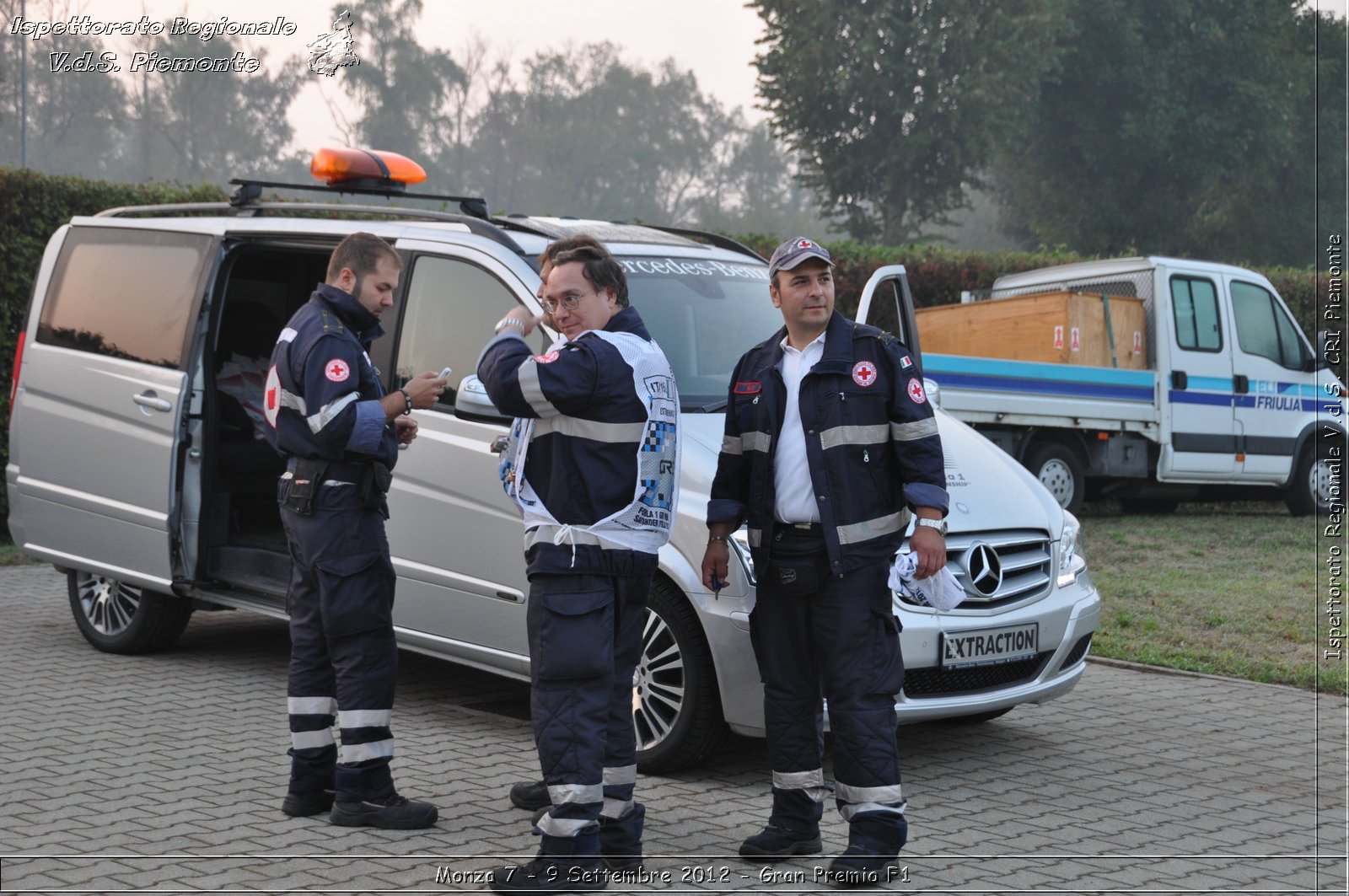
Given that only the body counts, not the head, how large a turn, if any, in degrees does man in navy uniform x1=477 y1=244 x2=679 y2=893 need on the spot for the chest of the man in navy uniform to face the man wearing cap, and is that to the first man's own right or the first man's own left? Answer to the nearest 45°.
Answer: approximately 180°

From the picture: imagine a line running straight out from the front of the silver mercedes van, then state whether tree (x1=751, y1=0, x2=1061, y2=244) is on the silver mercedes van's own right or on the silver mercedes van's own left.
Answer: on the silver mercedes van's own left

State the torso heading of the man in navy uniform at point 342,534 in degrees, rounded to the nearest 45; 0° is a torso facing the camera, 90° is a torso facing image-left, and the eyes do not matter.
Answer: approximately 270°

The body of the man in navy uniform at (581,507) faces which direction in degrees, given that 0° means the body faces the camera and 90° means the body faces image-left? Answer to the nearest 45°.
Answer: approximately 90°

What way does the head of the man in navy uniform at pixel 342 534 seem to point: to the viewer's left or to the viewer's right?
to the viewer's right

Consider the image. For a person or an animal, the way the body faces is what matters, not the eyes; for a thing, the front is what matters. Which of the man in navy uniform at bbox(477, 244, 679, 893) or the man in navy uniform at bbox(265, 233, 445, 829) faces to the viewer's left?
the man in navy uniform at bbox(477, 244, 679, 893)

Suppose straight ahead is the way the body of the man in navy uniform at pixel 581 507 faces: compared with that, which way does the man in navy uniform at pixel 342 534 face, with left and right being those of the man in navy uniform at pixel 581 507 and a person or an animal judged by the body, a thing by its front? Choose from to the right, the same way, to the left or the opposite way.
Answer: the opposite way

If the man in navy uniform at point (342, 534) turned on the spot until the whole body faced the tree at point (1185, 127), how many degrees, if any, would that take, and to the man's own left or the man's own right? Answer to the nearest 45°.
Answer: approximately 45° to the man's own left

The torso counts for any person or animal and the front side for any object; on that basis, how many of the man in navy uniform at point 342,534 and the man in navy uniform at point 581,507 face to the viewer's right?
1
